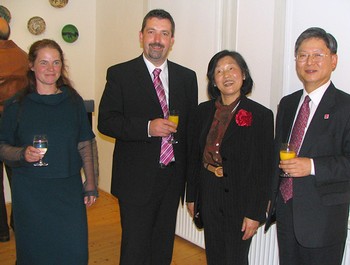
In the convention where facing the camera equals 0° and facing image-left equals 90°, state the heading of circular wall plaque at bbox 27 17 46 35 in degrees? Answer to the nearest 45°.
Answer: approximately 0°

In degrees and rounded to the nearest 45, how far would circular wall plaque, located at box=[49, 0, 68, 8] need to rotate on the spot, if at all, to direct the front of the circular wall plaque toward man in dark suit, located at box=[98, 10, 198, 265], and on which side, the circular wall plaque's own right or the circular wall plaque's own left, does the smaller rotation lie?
0° — it already faces them

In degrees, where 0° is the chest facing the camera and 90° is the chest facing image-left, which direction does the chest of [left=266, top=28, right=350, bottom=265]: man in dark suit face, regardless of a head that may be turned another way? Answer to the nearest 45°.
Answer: approximately 45°

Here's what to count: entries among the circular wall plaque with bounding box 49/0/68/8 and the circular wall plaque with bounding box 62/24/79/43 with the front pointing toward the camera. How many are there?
2

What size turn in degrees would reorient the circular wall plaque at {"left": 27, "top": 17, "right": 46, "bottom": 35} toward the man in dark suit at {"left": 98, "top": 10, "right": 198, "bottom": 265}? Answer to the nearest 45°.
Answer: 0° — it already faces them

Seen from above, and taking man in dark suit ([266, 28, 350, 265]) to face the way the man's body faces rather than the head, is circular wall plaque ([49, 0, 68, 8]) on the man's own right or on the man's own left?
on the man's own right

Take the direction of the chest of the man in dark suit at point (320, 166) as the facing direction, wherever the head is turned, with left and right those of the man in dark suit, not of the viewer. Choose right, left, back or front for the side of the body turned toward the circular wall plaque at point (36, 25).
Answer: right
